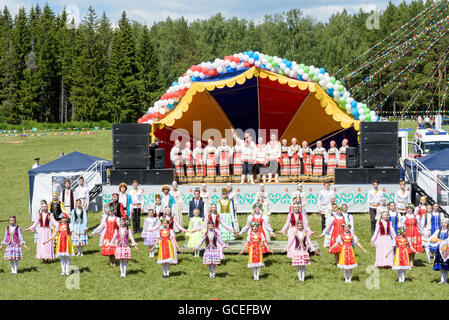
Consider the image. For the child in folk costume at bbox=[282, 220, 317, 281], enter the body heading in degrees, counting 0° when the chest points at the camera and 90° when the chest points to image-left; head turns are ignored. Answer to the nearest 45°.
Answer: approximately 0°

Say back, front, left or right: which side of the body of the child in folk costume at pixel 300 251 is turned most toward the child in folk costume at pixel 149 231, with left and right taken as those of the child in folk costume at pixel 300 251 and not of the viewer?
right

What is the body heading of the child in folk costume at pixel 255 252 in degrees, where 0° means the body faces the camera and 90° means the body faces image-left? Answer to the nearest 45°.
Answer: approximately 0°

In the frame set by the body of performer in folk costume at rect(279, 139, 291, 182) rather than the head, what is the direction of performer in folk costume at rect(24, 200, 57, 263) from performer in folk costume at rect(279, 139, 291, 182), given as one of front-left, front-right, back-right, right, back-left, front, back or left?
front-right

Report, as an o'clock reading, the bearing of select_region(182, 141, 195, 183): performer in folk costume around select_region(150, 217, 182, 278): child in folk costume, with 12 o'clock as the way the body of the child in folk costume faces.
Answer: The performer in folk costume is roughly at 6 o'clock from the child in folk costume.

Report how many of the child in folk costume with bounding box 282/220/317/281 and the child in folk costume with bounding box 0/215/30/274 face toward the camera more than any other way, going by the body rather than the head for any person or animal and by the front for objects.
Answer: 2

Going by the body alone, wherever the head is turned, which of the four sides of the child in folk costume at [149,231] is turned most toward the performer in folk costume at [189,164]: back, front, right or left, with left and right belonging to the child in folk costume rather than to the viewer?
back

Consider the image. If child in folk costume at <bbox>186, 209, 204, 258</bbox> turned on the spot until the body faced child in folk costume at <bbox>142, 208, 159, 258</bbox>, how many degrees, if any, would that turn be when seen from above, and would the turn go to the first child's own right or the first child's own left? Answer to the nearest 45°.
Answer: approximately 90° to the first child's own right

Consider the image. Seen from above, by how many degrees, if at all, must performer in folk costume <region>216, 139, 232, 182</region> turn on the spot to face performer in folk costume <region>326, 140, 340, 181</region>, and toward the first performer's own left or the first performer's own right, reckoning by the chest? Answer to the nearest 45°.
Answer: approximately 90° to the first performer's own left

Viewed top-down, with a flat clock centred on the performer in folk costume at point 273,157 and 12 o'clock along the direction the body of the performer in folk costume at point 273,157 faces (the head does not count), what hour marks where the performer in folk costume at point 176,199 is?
the performer in folk costume at point 176,199 is roughly at 1 o'clock from the performer in folk costume at point 273,157.

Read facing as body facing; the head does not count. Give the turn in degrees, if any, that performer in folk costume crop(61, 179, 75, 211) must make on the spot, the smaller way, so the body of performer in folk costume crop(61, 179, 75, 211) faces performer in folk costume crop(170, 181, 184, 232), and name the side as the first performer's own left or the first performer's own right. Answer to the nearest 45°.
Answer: approximately 90° to the first performer's own left

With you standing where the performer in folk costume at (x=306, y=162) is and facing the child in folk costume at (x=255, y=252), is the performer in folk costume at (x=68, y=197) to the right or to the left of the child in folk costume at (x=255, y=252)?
right
